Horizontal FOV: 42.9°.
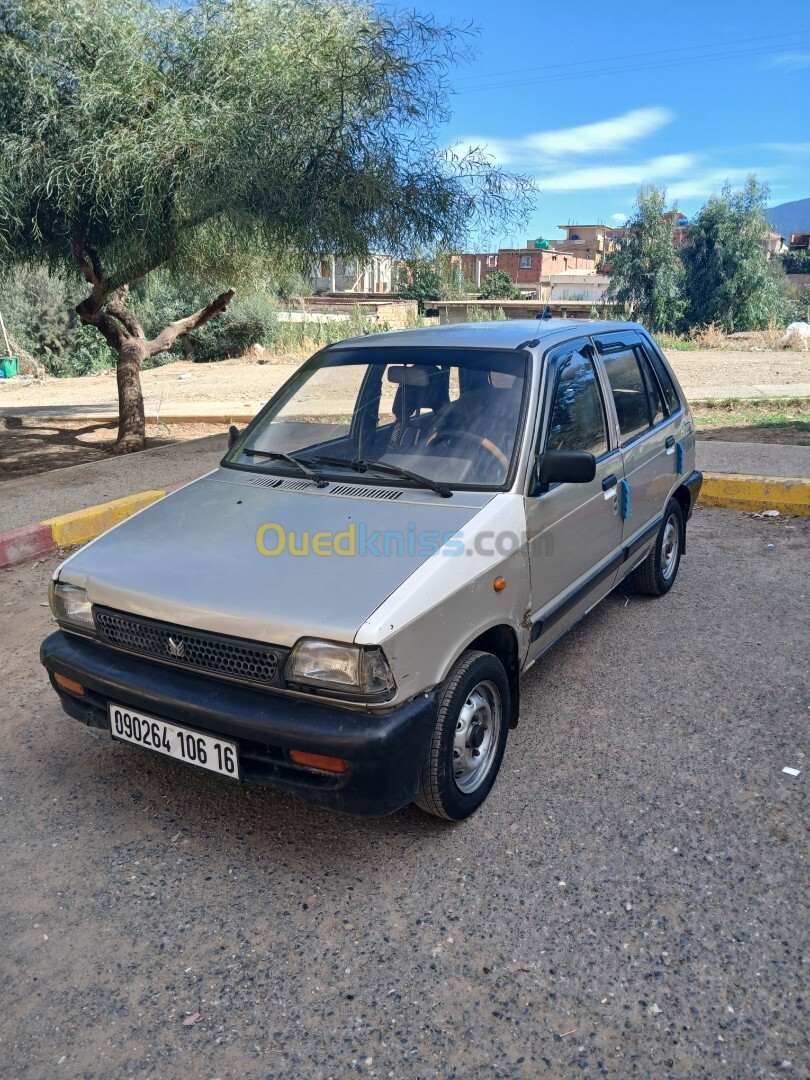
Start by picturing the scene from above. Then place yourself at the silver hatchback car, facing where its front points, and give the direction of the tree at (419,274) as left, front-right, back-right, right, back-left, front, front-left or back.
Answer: back-right

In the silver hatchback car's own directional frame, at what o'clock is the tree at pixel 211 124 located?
The tree is roughly at 4 o'clock from the silver hatchback car.

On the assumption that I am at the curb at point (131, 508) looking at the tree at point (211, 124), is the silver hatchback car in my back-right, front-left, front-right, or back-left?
back-right

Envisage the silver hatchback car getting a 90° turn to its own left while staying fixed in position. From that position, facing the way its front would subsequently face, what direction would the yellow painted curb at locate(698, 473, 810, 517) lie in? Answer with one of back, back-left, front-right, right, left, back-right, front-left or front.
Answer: left

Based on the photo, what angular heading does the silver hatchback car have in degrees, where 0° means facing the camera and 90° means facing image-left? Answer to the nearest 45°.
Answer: approximately 45°

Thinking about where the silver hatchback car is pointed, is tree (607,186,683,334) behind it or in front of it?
behind

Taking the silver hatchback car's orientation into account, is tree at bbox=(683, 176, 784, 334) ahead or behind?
behind
